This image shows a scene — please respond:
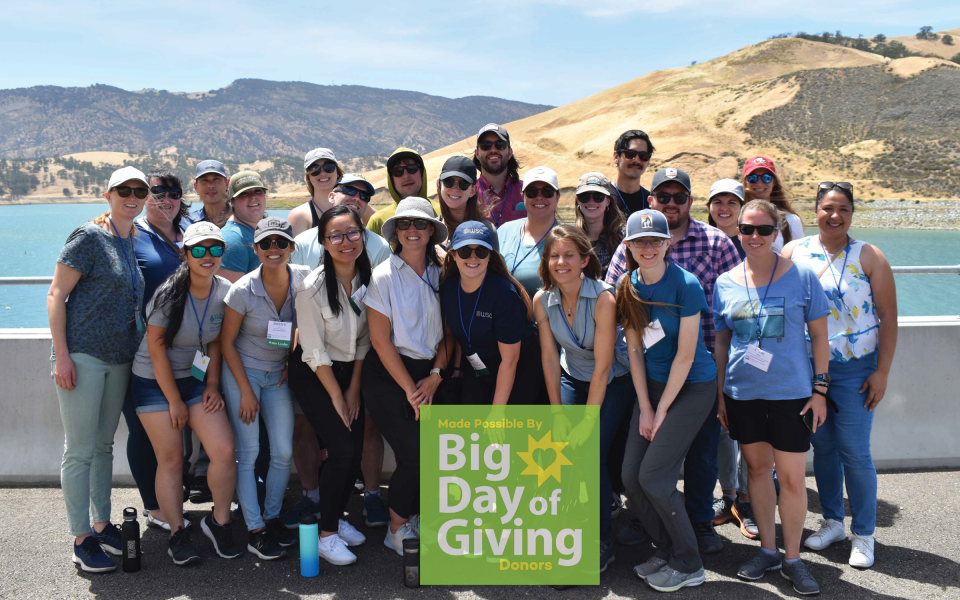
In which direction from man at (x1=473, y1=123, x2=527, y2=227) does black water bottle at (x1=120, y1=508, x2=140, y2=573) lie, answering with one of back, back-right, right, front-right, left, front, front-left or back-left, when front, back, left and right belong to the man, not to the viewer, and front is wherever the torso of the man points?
front-right

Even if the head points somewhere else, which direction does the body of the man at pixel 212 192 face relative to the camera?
toward the camera

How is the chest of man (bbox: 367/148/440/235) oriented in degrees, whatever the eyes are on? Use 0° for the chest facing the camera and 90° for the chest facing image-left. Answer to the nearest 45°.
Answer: approximately 0°

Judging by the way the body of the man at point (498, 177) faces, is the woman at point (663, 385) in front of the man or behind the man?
in front

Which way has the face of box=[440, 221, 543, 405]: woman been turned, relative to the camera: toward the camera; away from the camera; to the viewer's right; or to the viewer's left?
toward the camera

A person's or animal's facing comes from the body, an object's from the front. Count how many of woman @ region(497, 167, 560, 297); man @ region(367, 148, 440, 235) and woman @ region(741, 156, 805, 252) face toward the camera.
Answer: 3

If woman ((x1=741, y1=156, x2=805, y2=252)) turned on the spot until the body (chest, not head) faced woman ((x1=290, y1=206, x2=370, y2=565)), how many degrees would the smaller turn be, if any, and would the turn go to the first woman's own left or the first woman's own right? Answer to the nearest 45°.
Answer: approximately 45° to the first woman's own right

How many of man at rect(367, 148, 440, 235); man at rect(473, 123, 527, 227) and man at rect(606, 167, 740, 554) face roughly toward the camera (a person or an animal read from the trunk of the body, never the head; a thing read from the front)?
3

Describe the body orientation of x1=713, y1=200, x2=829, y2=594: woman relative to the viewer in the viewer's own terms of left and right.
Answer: facing the viewer

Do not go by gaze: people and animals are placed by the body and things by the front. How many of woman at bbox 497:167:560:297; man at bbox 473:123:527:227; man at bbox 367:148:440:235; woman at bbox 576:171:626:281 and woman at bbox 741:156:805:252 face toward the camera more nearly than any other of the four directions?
5

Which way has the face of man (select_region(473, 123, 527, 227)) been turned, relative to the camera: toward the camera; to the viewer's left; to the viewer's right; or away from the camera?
toward the camera

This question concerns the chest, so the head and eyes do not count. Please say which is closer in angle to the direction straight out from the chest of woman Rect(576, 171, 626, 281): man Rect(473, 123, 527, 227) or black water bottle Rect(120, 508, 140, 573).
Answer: the black water bottle

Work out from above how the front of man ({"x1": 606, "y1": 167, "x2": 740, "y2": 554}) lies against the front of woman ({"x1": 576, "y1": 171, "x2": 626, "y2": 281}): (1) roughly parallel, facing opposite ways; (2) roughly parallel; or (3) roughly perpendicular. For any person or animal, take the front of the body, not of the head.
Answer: roughly parallel

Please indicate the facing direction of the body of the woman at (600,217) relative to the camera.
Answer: toward the camera

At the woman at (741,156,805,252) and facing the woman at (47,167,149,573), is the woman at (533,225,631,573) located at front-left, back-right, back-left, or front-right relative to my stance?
front-left

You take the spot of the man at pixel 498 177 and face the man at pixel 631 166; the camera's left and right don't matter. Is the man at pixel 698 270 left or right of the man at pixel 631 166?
right

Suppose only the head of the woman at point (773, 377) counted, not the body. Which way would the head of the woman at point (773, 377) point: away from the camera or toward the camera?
toward the camera
